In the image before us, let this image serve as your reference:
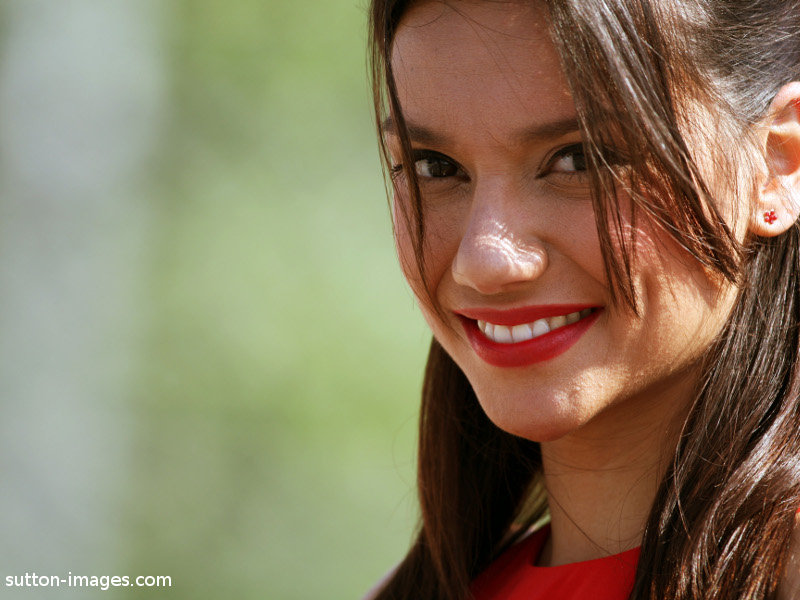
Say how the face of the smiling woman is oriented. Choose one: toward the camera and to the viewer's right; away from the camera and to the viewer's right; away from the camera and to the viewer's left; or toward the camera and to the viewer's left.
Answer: toward the camera and to the viewer's left

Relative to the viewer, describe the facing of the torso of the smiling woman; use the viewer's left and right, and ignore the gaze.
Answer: facing the viewer and to the left of the viewer
